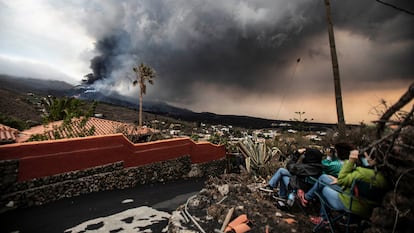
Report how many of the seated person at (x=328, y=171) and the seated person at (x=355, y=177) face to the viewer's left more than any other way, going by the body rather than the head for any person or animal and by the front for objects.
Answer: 2

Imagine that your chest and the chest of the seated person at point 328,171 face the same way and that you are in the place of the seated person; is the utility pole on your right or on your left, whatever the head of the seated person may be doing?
on your right

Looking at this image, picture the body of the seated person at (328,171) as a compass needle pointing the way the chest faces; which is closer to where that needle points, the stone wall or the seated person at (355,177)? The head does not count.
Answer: the stone wall

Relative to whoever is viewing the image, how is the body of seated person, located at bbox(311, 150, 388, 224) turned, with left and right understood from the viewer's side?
facing to the left of the viewer

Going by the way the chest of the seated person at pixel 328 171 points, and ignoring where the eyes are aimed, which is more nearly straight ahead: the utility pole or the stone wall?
the stone wall

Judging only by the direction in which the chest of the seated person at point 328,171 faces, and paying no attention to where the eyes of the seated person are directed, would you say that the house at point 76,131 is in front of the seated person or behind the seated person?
in front

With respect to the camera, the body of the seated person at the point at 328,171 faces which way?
to the viewer's left

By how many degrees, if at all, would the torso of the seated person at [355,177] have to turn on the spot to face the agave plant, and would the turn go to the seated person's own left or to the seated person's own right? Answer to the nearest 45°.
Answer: approximately 45° to the seated person's own right

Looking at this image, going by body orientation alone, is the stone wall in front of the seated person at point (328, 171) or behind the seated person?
in front
